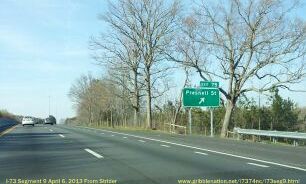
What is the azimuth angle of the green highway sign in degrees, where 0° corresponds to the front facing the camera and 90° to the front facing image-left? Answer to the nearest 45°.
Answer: approximately 0°
